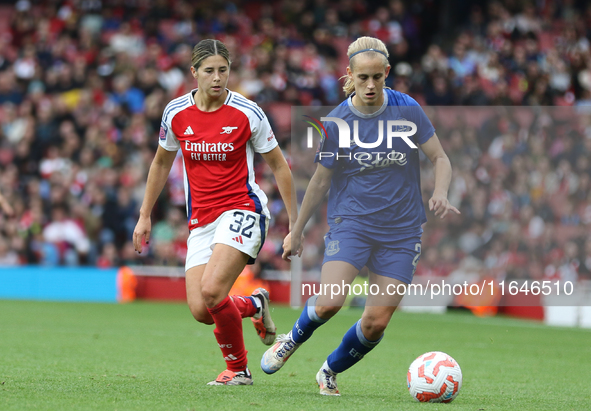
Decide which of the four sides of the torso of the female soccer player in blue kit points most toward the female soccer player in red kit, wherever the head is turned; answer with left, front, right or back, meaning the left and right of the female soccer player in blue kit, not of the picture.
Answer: right

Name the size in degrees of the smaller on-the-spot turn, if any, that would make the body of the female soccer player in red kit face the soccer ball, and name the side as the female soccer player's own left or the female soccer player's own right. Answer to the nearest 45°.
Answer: approximately 45° to the female soccer player's own left

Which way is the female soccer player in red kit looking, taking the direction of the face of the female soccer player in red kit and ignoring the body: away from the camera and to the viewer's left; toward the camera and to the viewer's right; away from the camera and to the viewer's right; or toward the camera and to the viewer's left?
toward the camera and to the viewer's right

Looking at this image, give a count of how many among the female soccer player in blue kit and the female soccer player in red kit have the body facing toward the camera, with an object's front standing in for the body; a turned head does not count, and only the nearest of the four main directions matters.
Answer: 2

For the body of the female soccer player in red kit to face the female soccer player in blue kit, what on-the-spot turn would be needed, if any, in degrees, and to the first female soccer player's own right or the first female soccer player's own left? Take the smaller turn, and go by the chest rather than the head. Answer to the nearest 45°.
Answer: approximately 45° to the first female soccer player's own left

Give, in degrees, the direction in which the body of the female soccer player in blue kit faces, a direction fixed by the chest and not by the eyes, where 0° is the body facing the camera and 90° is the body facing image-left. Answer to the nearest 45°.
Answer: approximately 0°
